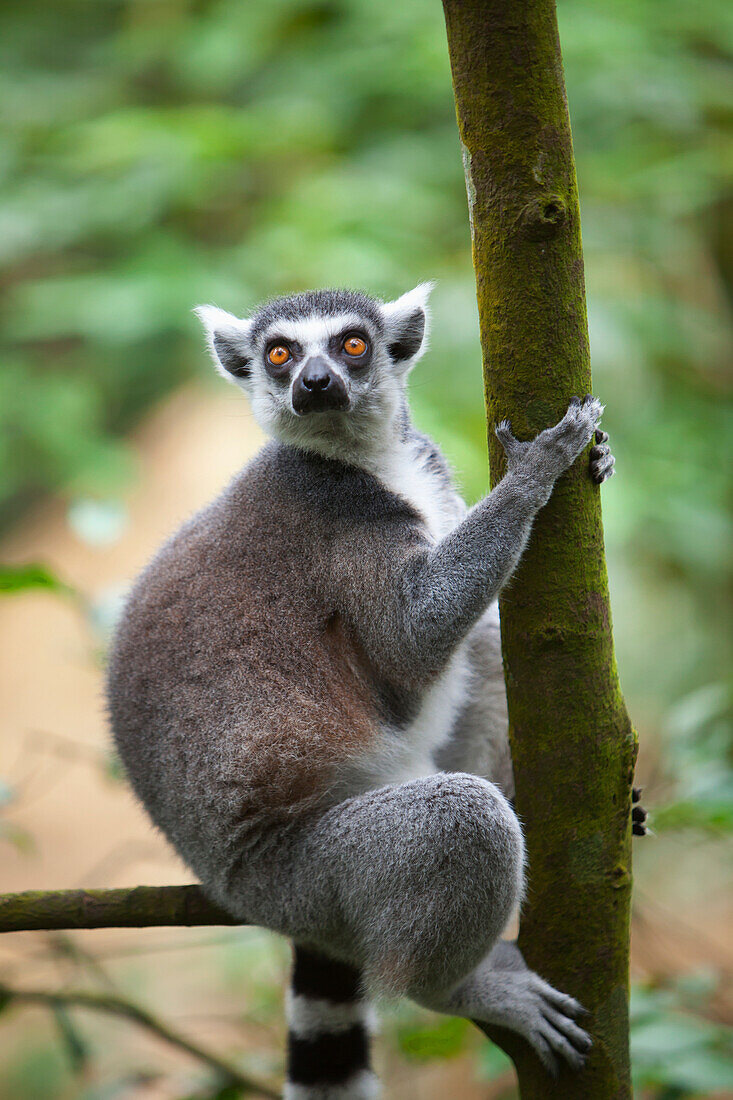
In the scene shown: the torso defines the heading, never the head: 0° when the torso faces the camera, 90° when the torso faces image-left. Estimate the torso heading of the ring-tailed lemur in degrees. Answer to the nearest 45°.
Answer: approximately 270°

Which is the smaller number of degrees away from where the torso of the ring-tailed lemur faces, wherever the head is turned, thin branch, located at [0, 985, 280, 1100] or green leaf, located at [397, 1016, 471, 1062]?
the green leaf
